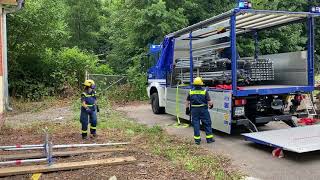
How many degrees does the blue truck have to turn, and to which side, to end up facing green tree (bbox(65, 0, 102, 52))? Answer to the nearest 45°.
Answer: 0° — it already faces it

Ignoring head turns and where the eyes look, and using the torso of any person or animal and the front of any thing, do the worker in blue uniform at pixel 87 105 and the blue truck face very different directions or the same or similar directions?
very different directions

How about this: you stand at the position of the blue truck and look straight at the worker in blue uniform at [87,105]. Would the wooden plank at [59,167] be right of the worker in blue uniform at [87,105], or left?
left

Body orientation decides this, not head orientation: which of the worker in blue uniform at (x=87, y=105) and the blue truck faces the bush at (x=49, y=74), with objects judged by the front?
the blue truck

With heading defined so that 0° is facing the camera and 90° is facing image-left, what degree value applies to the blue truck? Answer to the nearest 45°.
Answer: approximately 135°

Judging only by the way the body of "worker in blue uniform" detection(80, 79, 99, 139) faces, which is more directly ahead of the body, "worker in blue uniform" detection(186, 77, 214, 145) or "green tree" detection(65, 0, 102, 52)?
the worker in blue uniform

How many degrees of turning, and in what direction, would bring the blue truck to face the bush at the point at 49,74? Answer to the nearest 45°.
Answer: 0° — it already faces it

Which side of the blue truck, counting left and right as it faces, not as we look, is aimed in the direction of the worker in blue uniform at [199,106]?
left

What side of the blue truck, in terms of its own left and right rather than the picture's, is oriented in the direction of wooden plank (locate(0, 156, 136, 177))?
left

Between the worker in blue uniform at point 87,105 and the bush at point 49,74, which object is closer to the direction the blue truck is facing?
the bush
